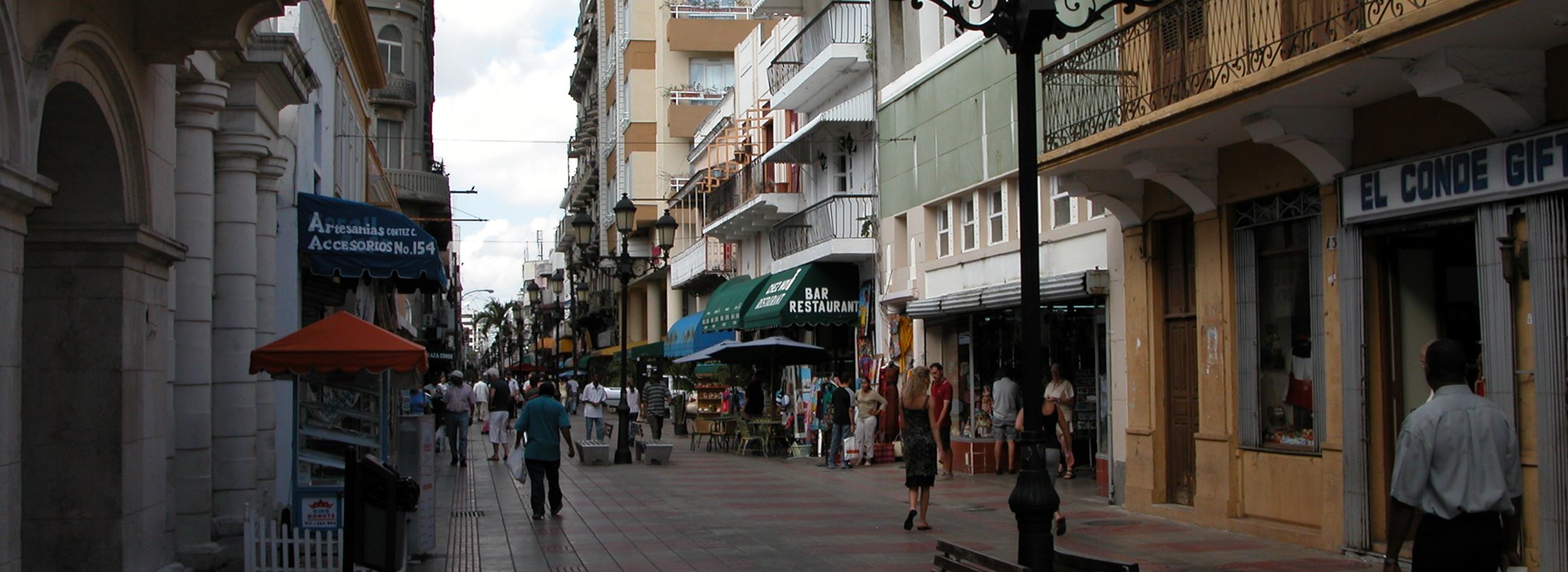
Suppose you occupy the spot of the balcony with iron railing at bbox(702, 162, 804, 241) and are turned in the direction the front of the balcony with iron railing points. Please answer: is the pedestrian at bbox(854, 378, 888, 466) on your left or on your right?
on your left

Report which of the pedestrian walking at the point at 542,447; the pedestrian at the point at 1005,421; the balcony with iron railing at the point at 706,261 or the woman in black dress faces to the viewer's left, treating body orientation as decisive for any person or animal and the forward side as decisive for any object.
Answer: the balcony with iron railing

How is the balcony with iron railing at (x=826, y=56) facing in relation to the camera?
to the viewer's left

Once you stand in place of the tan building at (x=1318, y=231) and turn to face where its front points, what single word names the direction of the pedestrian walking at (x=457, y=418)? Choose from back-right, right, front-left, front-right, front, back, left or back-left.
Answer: right

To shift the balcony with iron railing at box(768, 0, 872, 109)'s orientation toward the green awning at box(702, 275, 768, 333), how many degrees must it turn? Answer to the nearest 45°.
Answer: approximately 90° to its right

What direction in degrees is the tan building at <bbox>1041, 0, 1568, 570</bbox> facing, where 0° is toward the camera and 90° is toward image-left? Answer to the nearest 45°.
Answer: approximately 45°

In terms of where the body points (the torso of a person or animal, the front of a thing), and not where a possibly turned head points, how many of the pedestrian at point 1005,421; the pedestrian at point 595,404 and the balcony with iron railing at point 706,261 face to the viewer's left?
1

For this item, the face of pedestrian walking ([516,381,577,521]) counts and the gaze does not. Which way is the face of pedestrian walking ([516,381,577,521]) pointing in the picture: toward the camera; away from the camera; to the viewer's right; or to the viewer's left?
away from the camera

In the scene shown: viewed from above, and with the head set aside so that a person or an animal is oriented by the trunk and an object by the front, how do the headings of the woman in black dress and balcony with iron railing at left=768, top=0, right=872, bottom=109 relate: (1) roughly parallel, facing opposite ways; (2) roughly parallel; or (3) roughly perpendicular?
roughly perpendicular

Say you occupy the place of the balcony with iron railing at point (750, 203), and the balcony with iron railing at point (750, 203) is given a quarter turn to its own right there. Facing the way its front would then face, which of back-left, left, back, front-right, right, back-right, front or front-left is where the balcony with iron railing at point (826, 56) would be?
back

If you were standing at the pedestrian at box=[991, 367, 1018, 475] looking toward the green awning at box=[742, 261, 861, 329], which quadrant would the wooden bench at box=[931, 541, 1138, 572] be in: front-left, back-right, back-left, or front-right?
back-left

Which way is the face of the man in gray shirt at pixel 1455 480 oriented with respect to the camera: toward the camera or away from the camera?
away from the camera

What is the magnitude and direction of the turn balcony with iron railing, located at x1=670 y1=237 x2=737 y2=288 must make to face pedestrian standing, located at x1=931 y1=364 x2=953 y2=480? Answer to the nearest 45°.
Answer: approximately 90° to its left

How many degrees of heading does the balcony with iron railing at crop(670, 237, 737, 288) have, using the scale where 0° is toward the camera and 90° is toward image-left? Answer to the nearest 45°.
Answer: approximately 90°

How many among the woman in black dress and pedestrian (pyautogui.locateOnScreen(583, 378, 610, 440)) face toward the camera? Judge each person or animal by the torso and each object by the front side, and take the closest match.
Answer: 1

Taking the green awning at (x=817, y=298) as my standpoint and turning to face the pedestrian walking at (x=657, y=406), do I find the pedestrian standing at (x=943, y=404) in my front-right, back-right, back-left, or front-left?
back-left

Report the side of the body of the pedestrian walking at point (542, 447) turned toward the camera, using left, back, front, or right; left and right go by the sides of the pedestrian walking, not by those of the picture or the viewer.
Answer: back

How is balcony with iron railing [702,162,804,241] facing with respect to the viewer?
to the viewer's left
